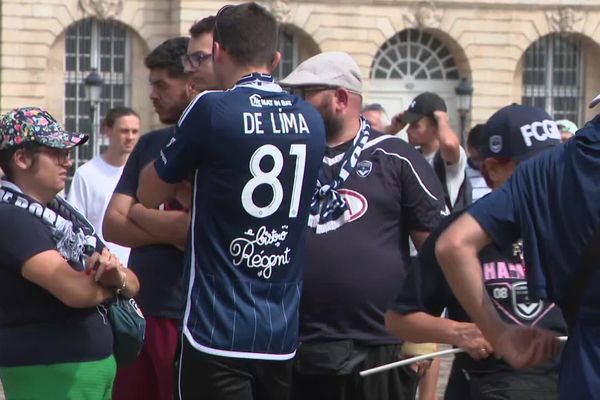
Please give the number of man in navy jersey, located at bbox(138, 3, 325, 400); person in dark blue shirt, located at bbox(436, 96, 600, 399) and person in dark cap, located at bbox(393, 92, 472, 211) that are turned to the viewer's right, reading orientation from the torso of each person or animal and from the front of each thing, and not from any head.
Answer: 0

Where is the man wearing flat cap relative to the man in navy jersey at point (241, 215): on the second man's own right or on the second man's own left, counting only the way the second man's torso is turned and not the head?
on the second man's own right

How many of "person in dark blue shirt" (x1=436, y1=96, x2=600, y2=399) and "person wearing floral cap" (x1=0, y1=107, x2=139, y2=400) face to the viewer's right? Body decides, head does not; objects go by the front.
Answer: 1

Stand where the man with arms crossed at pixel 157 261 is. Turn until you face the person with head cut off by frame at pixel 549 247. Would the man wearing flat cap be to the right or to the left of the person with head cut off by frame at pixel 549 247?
left

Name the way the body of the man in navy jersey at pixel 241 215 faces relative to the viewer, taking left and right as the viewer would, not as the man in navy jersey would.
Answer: facing away from the viewer and to the left of the viewer

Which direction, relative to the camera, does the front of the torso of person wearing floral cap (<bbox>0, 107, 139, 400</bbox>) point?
to the viewer's right

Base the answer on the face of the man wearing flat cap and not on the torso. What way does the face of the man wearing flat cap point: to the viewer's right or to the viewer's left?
to the viewer's left

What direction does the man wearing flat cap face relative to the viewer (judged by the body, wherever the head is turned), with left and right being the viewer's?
facing the viewer and to the left of the viewer

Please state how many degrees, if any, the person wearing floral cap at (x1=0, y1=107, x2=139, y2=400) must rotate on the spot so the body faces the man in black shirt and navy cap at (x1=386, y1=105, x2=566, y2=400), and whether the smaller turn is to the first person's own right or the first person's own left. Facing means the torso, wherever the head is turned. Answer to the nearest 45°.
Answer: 0° — they already face them

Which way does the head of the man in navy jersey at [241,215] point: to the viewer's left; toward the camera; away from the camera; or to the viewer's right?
away from the camera

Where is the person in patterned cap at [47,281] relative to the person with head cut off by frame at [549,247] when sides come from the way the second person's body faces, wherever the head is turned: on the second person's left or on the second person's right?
on the second person's left

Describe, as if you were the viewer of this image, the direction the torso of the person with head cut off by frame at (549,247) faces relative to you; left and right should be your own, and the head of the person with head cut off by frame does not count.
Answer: facing away from the viewer
